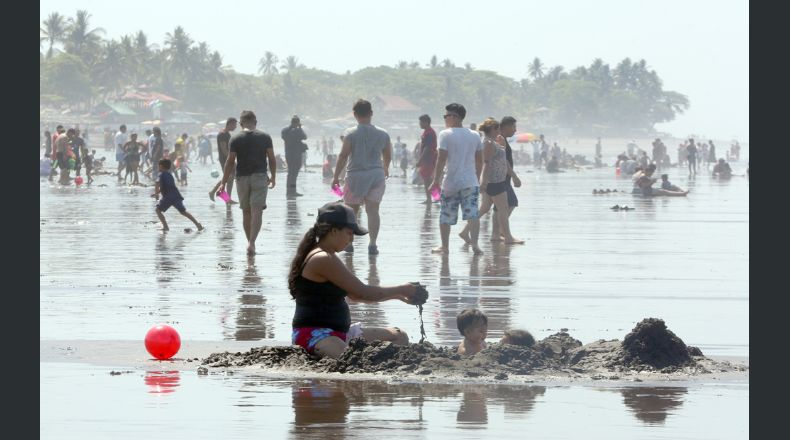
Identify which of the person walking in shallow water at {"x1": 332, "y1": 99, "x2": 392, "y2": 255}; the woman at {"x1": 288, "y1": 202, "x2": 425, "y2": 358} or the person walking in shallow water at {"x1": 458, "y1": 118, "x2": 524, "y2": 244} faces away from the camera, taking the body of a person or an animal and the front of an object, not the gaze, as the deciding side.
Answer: the person walking in shallow water at {"x1": 332, "y1": 99, "x2": 392, "y2": 255}

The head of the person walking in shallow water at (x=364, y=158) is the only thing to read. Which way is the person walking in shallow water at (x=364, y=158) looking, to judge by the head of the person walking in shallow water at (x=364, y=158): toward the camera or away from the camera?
away from the camera

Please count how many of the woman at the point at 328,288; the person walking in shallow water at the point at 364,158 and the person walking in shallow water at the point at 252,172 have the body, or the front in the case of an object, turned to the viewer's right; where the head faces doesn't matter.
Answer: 1

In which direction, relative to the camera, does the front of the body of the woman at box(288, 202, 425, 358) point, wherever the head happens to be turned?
to the viewer's right

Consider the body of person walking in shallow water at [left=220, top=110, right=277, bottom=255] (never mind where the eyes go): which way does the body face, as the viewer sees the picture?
away from the camera

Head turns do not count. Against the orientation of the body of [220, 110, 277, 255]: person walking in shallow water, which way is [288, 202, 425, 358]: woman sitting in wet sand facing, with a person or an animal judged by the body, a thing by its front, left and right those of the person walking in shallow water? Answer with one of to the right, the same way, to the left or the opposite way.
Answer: to the right

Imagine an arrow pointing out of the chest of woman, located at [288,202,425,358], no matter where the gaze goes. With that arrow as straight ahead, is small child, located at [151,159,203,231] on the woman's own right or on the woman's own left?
on the woman's own left

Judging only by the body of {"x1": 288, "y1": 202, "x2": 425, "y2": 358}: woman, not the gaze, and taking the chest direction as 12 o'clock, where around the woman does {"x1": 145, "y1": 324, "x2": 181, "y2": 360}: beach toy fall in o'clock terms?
The beach toy is roughly at 7 o'clock from the woman.

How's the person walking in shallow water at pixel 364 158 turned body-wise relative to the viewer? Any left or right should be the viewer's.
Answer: facing away from the viewer

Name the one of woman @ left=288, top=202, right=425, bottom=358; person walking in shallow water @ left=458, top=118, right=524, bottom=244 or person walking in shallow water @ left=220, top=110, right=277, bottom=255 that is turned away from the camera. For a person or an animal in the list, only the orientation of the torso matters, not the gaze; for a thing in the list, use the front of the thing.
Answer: person walking in shallow water @ left=220, top=110, right=277, bottom=255
